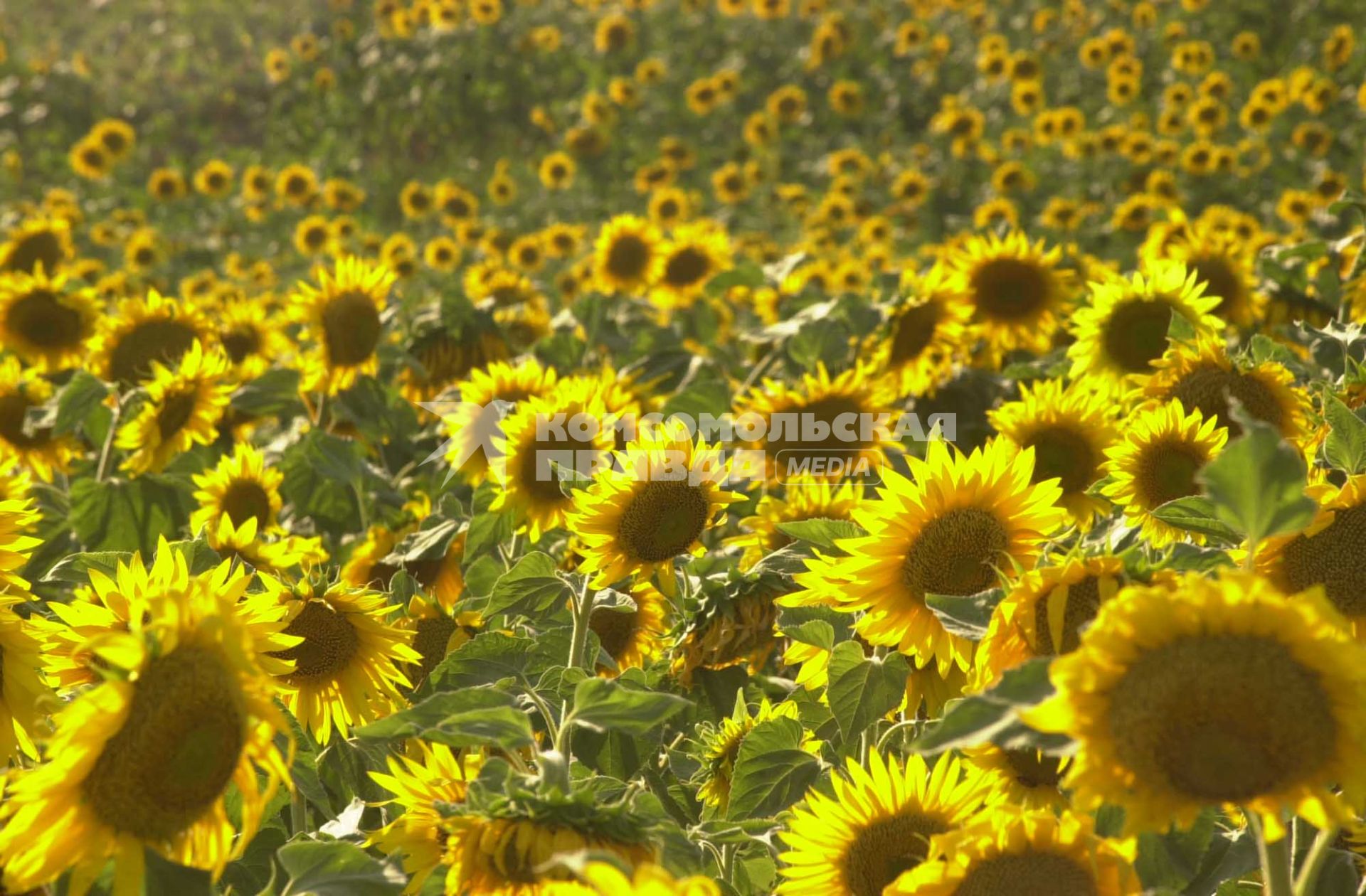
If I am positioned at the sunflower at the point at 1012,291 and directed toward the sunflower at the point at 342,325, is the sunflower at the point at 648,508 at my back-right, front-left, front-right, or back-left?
front-left

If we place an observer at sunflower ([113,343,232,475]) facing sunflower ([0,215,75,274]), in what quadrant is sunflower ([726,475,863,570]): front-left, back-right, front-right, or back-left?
back-right

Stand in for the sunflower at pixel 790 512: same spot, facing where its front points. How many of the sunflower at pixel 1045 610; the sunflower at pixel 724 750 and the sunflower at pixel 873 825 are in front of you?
3

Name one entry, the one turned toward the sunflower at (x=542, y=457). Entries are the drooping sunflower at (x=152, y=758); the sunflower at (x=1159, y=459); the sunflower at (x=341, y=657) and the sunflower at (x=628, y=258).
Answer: the sunflower at (x=628, y=258)

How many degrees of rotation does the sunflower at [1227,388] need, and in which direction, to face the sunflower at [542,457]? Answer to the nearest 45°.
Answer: approximately 90° to its right

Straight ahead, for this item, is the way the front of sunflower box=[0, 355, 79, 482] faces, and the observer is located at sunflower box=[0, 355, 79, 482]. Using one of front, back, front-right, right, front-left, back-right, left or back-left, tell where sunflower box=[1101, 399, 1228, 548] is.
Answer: front-left

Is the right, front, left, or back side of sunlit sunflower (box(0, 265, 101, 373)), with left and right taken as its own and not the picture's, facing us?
front

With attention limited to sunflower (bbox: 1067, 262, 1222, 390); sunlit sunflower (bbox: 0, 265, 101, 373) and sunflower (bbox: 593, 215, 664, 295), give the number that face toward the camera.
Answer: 3

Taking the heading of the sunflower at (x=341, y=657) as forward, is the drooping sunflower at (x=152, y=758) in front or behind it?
in front

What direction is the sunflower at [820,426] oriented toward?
toward the camera

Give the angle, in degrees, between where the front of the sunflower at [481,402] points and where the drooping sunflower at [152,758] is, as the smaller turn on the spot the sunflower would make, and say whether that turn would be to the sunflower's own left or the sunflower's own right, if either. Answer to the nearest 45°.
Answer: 0° — it already faces it

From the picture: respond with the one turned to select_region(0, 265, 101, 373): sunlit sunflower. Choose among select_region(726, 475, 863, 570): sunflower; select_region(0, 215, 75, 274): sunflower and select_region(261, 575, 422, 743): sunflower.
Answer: select_region(0, 215, 75, 274): sunflower

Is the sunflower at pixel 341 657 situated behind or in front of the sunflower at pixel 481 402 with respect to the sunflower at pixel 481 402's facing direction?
in front

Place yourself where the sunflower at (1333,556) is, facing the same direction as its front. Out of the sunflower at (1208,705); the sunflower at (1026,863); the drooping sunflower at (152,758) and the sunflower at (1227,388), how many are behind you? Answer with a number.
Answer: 1

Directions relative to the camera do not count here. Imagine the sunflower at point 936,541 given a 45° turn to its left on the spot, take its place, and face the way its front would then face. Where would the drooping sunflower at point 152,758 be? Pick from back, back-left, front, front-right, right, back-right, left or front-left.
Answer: back-right

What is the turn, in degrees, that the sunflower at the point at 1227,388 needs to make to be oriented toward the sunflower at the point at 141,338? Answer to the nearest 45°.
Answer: approximately 90° to its right

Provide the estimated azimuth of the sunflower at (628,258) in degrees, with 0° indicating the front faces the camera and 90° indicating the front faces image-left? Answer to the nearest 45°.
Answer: approximately 0°
